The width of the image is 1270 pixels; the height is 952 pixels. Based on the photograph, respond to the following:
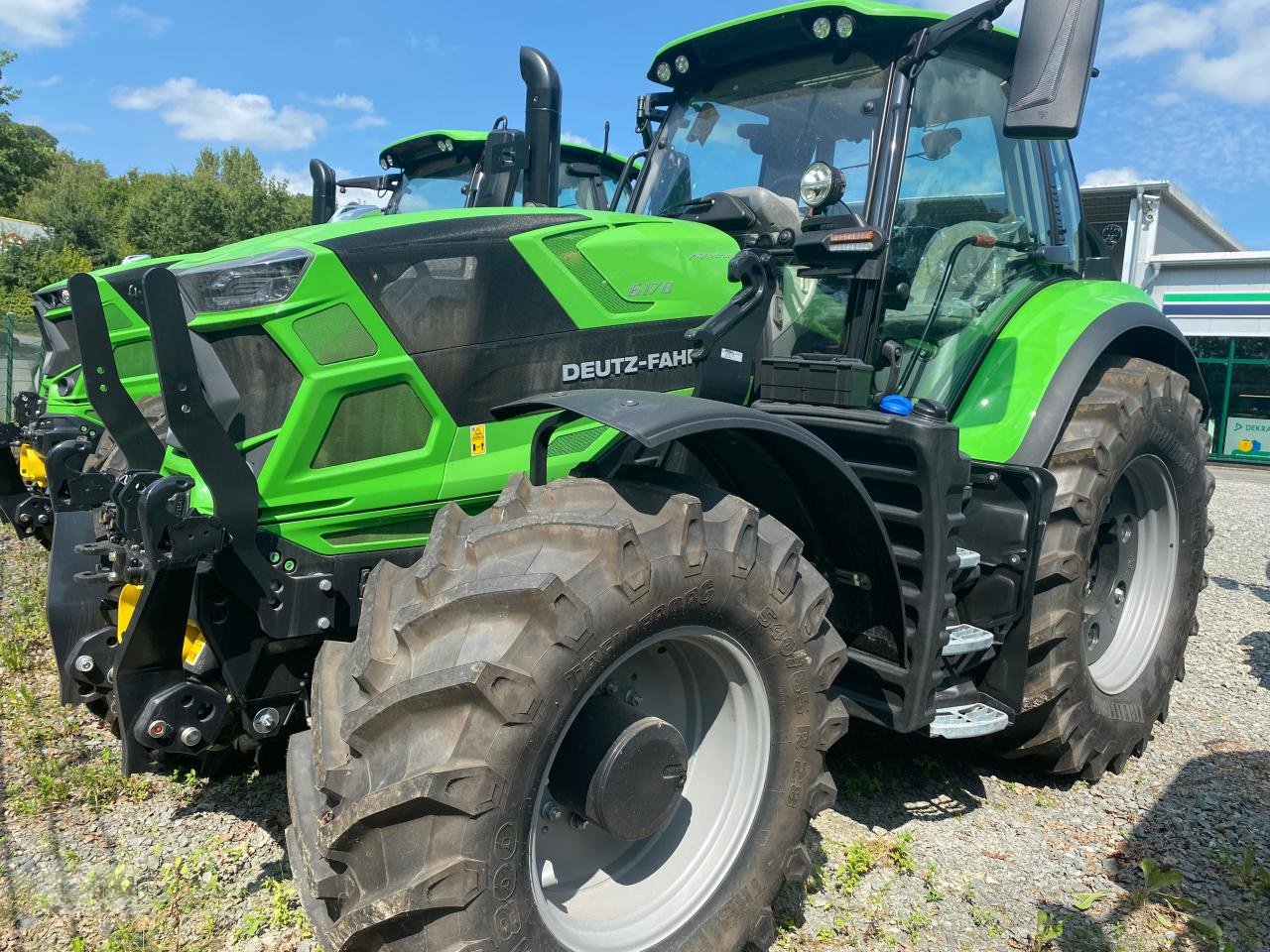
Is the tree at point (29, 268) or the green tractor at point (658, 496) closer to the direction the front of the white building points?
the green tractor

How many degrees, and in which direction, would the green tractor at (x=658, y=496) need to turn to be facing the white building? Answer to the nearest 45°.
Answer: approximately 180°

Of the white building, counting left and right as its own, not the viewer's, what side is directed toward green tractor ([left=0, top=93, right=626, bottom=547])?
front

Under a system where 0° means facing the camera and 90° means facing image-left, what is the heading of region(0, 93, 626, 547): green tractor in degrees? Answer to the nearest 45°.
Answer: approximately 45°

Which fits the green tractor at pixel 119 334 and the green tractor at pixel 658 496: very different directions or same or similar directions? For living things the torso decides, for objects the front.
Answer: same or similar directions

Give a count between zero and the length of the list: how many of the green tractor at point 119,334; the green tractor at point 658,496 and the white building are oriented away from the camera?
0

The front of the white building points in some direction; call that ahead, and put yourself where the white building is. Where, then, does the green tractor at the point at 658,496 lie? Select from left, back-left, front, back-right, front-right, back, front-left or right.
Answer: front

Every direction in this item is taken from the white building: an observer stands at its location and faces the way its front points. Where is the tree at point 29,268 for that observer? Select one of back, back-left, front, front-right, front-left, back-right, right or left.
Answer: right

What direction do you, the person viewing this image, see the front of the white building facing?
facing the viewer

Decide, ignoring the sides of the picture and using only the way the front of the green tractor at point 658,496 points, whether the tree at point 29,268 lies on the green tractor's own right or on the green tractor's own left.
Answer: on the green tractor's own right

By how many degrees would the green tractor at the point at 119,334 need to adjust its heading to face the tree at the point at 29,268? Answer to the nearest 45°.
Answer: approximately 135° to its right

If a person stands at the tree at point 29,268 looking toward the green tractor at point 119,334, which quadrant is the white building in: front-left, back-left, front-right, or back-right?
front-left

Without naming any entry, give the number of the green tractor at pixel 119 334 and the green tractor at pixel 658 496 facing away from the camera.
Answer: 0
